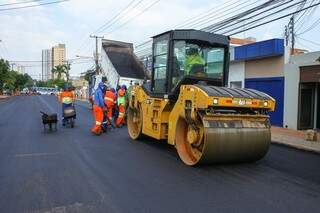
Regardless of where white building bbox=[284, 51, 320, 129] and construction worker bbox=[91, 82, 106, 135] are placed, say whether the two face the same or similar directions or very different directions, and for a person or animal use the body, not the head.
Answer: very different directions

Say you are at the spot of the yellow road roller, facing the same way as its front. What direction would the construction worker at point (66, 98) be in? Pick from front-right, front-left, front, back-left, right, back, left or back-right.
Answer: back

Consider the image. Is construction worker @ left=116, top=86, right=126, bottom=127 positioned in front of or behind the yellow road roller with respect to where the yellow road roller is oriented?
behind

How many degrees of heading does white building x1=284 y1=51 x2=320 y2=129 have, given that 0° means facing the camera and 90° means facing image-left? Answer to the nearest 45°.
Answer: approximately 45°

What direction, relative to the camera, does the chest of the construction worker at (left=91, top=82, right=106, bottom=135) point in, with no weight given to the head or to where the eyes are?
to the viewer's right

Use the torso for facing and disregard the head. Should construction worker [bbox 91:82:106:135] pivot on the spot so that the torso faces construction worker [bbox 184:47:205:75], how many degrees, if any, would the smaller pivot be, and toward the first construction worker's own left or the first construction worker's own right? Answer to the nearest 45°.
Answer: approximately 45° to the first construction worker's own right
